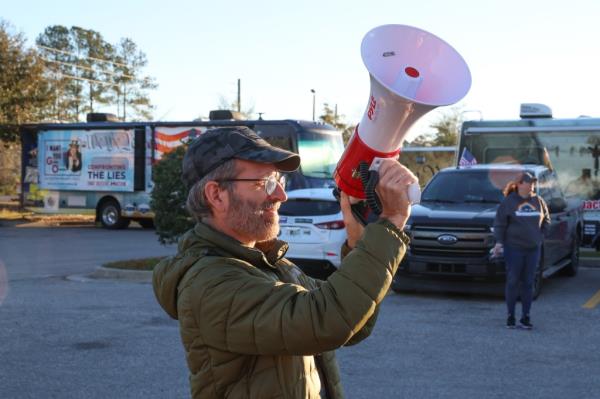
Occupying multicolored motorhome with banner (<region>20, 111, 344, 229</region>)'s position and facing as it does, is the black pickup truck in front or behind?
in front

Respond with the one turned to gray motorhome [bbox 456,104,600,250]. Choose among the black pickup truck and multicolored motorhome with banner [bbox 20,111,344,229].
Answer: multicolored motorhome with banner [bbox 20,111,344,229]

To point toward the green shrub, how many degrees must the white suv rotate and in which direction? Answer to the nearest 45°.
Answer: approximately 45° to its left

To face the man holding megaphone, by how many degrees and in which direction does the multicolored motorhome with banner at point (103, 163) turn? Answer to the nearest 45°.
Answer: approximately 45° to its right

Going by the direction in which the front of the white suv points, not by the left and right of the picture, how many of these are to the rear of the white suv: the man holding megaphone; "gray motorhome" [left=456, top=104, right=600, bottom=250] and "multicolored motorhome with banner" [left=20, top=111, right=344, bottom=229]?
1

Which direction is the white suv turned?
away from the camera

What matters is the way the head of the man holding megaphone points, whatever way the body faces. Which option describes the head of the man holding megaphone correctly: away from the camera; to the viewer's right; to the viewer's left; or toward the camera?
to the viewer's right

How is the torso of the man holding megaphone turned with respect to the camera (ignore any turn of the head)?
to the viewer's right

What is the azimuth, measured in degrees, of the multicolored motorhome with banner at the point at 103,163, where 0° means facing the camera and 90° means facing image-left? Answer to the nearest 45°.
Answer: approximately 315°

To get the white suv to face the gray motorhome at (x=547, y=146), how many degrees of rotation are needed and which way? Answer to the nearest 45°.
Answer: approximately 45° to its right

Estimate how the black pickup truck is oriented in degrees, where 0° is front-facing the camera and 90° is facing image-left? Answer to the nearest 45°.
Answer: approximately 45°

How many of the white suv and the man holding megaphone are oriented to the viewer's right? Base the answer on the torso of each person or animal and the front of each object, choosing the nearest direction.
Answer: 1
